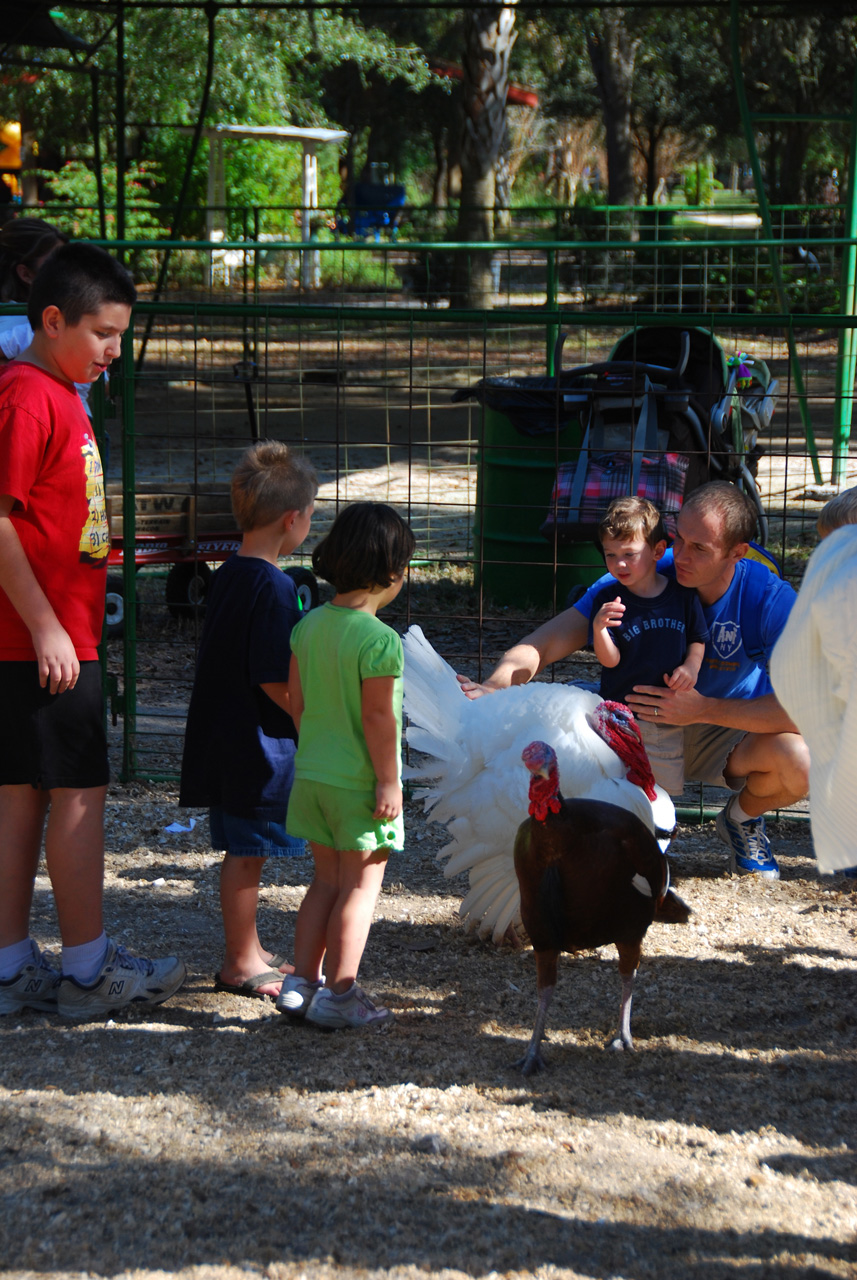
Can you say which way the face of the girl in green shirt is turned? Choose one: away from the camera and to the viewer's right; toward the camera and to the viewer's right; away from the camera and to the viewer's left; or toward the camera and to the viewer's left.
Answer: away from the camera and to the viewer's right

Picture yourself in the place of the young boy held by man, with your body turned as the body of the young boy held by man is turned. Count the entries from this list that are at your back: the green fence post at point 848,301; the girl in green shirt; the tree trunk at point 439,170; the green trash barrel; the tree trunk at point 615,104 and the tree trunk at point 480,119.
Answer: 5

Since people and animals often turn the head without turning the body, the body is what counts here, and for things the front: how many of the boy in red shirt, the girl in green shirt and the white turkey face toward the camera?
0

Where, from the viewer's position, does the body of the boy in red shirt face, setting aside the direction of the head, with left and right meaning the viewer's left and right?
facing to the right of the viewer

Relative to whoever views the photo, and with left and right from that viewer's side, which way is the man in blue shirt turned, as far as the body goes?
facing the viewer and to the left of the viewer

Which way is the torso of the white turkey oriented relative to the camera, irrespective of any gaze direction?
to the viewer's right

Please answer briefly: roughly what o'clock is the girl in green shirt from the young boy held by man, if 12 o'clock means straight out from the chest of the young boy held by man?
The girl in green shirt is roughly at 1 o'clock from the young boy held by man.

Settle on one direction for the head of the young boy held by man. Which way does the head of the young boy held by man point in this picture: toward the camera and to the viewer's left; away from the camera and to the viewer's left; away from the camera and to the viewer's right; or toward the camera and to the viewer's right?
toward the camera and to the viewer's left

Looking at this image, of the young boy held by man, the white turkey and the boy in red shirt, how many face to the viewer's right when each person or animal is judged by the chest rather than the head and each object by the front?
2

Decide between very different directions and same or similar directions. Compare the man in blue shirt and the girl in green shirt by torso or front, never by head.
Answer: very different directions

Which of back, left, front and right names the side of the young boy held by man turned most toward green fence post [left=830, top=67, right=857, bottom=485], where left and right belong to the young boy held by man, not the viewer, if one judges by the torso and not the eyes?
back

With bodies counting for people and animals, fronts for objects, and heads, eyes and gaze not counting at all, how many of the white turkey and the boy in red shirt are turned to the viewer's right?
2

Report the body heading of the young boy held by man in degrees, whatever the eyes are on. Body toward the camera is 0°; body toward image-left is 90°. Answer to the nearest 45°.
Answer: approximately 0°
